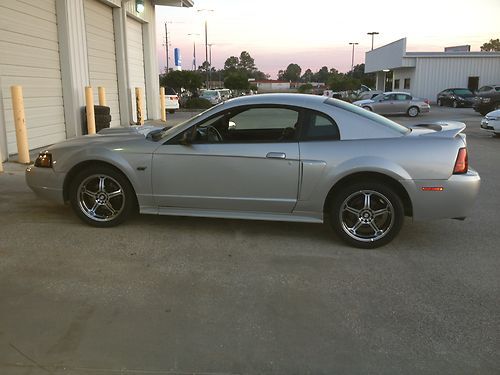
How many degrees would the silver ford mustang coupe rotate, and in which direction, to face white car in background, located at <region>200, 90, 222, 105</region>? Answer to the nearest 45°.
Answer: approximately 90° to its right

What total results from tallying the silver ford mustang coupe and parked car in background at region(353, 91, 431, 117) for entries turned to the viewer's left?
2

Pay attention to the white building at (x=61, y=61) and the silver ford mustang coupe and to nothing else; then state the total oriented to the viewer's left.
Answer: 1

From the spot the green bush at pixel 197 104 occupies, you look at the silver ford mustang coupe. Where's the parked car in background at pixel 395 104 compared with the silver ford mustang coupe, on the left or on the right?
left

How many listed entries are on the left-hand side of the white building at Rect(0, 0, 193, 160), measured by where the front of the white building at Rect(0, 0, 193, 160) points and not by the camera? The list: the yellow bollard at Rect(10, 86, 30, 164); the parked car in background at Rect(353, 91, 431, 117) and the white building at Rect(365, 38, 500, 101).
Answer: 2

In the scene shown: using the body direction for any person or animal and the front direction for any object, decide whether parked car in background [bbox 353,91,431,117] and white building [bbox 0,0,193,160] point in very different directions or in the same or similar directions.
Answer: very different directions

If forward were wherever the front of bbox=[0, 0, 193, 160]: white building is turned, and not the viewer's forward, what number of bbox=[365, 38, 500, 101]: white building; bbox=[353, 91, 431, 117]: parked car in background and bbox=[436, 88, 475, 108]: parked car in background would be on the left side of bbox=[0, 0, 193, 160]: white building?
3

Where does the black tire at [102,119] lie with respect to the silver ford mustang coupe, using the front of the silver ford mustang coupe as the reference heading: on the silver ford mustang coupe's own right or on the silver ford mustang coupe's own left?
on the silver ford mustang coupe's own right

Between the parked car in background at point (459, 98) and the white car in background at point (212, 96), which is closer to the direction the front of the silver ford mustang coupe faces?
the white car in background

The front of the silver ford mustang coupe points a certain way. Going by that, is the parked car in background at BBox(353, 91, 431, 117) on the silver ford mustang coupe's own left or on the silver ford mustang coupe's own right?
on the silver ford mustang coupe's own right

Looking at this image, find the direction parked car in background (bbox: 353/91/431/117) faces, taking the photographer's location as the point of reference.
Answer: facing to the left of the viewer

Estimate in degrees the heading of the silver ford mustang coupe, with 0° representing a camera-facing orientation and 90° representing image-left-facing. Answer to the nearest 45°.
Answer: approximately 90°

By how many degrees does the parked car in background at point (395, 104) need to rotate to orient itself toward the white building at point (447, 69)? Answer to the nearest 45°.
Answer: approximately 90° to its right
